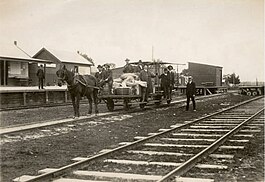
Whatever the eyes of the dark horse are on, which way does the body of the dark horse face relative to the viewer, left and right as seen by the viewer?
facing the viewer and to the left of the viewer

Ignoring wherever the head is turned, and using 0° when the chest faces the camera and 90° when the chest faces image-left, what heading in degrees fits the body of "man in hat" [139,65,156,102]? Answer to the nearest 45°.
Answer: approximately 0°

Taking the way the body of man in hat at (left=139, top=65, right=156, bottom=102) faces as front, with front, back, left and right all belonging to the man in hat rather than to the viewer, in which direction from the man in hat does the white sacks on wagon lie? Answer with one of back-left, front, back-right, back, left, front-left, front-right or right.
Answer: front-right

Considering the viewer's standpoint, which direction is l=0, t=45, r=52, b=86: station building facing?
facing the viewer and to the right of the viewer

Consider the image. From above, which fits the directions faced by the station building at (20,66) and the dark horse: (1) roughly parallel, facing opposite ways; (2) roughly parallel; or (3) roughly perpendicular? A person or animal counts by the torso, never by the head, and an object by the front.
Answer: roughly perpendicular

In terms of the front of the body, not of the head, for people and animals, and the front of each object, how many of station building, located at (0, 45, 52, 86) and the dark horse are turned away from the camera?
0

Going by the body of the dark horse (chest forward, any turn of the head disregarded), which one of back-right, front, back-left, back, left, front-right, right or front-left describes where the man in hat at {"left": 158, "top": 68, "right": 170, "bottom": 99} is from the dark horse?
back

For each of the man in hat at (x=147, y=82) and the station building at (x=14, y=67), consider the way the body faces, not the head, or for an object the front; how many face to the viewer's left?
0

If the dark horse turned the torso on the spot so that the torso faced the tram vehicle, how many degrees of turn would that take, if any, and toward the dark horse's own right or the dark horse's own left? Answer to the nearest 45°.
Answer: approximately 180°
